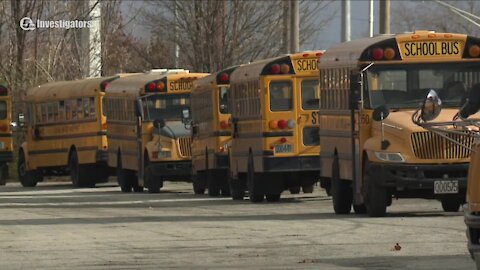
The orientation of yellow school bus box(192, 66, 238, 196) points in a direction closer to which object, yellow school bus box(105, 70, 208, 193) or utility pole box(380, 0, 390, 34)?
the yellow school bus

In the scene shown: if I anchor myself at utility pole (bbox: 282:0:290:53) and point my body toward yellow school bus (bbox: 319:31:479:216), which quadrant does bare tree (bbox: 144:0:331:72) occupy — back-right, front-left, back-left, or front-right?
back-right

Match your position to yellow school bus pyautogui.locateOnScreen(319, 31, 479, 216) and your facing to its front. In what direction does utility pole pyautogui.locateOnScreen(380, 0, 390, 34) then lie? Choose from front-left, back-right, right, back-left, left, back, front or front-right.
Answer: back-left

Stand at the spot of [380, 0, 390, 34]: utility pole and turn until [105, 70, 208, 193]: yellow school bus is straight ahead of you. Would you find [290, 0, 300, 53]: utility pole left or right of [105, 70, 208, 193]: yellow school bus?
right
